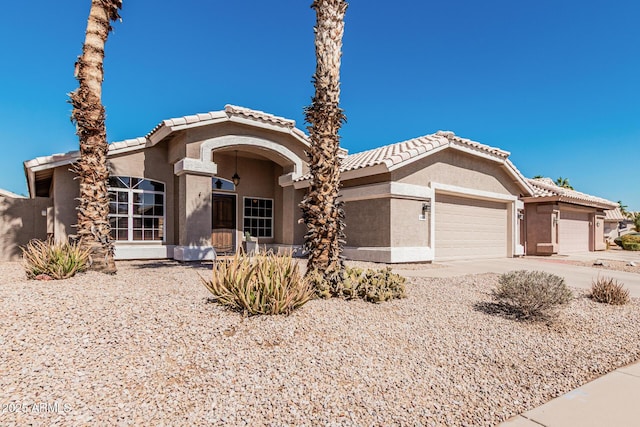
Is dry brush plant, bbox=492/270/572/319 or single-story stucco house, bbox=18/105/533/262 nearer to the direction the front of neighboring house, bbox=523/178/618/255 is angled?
the dry brush plant

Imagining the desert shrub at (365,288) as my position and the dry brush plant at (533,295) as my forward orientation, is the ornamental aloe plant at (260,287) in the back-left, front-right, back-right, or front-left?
back-right

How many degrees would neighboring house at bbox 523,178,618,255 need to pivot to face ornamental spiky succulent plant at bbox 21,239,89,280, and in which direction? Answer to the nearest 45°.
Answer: approximately 45° to its right

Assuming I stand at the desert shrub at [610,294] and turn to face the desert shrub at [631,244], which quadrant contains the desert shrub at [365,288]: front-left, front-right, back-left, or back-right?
back-left

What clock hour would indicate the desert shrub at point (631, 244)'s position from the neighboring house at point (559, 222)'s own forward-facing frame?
The desert shrub is roughly at 8 o'clock from the neighboring house.

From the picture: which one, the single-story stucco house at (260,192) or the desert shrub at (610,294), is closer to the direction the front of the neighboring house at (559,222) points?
the desert shrub

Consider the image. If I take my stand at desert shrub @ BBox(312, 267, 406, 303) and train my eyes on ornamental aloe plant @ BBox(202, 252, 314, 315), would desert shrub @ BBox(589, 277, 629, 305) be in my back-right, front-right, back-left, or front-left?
back-left

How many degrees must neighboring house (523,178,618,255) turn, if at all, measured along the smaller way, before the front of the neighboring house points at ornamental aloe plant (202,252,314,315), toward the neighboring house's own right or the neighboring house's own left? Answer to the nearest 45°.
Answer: approximately 45° to the neighboring house's own right

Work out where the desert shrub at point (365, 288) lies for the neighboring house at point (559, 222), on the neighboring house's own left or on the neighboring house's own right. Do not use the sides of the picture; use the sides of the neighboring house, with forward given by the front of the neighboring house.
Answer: on the neighboring house's own right
